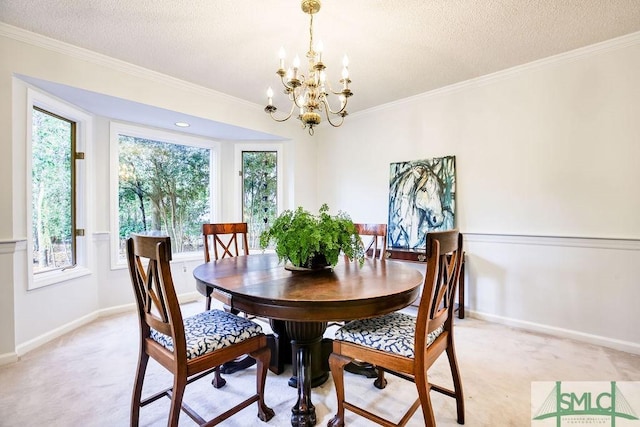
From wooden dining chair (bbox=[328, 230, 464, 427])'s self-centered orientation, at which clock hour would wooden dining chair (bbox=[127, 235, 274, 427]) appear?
wooden dining chair (bbox=[127, 235, 274, 427]) is roughly at 10 o'clock from wooden dining chair (bbox=[328, 230, 464, 427]).

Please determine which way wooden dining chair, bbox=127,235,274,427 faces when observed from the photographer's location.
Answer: facing away from the viewer and to the right of the viewer

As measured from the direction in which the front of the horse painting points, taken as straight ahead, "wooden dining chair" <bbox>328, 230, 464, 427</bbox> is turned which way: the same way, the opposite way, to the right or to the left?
to the right

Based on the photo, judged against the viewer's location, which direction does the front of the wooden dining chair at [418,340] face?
facing away from the viewer and to the left of the viewer

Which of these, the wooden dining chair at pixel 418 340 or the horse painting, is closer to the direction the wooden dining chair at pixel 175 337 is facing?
the horse painting

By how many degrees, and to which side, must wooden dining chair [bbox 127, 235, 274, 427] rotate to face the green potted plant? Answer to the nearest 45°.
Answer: approximately 45° to its right

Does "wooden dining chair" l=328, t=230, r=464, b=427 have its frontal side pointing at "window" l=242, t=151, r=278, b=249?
yes

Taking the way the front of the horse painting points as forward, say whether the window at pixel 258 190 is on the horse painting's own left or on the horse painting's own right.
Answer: on the horse painting's own right

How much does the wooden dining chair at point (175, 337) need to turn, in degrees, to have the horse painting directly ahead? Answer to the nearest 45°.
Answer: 0° — it already faces it

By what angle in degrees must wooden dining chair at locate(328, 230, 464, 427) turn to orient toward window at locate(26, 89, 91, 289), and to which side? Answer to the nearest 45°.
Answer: approximately 45° to its left

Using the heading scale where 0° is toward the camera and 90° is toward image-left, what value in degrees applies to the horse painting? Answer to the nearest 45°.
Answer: approximately 45°
